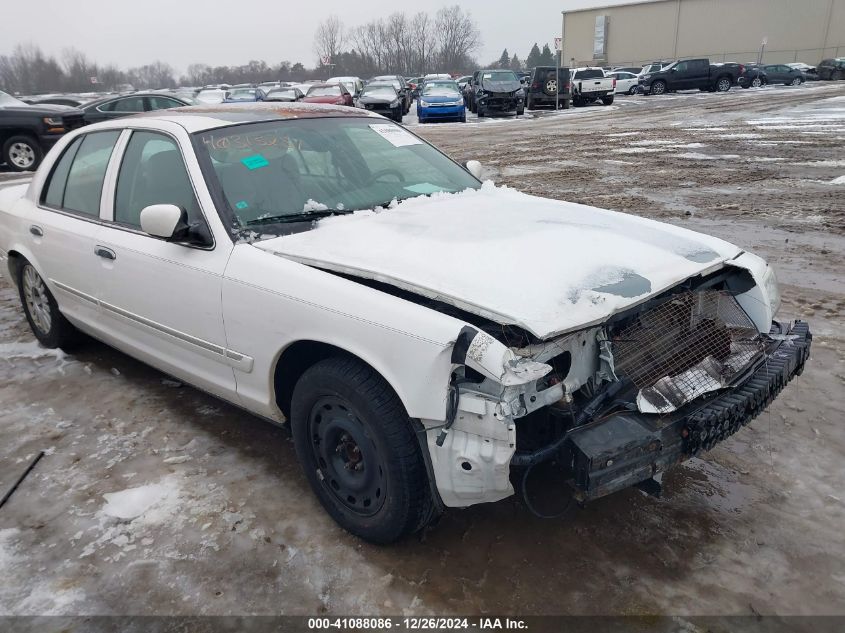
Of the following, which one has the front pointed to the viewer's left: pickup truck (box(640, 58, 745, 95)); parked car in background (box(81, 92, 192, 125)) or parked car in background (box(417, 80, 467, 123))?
the pickup truck

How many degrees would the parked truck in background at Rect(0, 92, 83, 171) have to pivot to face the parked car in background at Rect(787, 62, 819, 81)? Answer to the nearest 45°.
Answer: approximately 45° to its left

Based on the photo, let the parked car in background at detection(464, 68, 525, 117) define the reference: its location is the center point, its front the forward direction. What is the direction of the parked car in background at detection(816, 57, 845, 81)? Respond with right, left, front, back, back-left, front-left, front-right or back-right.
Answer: back-left

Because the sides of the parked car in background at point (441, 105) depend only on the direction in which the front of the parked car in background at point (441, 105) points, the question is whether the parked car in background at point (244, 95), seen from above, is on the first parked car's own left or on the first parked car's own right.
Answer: on the first parked car's own right

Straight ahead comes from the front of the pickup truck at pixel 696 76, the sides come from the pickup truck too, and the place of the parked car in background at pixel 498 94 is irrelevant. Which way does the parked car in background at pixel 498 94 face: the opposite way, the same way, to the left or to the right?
to the left

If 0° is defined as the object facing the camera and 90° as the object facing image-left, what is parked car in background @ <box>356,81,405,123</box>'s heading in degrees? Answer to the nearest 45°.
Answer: approximately 0°

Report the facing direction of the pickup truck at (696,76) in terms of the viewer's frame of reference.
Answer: facing to the left of the viewer

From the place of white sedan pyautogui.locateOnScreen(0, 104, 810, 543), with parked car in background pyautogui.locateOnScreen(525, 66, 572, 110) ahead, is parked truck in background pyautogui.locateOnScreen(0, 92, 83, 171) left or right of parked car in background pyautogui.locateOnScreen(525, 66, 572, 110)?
left

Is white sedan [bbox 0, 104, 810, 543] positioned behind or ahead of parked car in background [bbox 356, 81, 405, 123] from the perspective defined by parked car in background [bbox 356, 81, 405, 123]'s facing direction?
ahead

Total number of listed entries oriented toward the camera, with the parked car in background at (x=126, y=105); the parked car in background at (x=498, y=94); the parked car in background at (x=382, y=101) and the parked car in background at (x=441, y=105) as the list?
3
